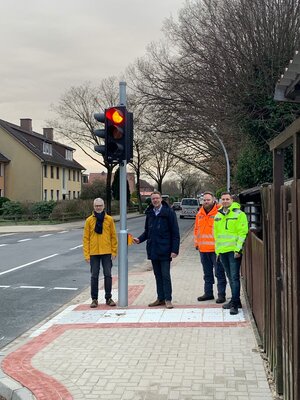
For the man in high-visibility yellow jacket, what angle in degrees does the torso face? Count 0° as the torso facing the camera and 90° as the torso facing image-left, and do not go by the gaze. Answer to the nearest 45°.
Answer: approximately 45°

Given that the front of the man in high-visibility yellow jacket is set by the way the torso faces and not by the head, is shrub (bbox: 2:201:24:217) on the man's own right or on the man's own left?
on the man's own right

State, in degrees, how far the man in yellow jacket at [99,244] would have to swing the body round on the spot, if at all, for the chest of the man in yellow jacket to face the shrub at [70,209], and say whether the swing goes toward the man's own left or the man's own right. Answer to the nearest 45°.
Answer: approximately 180°

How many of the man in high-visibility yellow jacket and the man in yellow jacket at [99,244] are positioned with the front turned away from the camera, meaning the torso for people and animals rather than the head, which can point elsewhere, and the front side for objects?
0

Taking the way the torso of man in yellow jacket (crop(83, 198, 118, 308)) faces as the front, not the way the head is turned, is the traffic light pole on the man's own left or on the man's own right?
on the man's own left

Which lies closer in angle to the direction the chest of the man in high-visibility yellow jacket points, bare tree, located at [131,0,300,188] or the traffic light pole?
the traffic light pole

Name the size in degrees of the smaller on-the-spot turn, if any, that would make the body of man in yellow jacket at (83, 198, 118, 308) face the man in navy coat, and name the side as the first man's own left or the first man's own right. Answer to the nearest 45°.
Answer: approximately 45° to the first man's own left

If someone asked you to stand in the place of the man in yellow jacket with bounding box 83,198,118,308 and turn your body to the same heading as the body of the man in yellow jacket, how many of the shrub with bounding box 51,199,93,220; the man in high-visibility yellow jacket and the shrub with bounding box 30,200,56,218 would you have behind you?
2

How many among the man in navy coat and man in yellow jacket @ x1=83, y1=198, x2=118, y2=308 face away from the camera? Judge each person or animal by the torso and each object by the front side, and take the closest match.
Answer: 0

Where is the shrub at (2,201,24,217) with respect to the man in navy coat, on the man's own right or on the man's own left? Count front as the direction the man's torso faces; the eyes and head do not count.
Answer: on the man's own right
